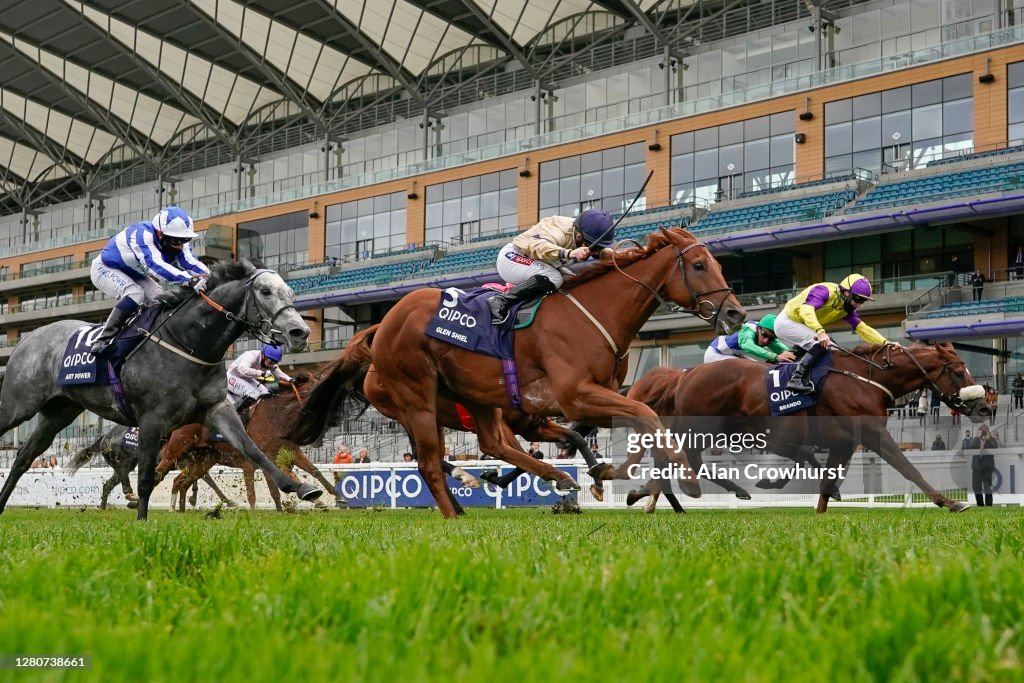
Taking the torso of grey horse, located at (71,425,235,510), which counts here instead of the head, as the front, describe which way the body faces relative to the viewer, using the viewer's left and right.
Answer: facing to the right of the viewer

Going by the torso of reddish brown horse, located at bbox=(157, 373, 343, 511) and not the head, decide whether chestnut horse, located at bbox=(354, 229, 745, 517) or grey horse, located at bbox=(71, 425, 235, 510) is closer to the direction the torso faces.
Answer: the chestnut horse

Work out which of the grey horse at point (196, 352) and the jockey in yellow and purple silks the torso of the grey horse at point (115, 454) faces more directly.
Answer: the jockey in yellow and purple silks

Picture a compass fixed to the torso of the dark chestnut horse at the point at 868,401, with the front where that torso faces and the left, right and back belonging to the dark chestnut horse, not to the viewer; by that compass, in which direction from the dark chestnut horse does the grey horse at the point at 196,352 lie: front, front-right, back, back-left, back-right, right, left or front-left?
back-right

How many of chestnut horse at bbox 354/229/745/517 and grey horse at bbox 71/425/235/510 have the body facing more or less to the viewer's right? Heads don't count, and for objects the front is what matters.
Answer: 2

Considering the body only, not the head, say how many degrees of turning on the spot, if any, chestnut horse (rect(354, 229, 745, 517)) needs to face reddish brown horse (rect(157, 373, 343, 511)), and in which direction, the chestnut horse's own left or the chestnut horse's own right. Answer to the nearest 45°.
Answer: approximately 135° to the chestnut horse's own left

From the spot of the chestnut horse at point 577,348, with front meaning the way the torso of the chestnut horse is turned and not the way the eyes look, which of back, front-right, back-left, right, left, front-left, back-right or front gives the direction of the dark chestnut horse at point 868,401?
front-left

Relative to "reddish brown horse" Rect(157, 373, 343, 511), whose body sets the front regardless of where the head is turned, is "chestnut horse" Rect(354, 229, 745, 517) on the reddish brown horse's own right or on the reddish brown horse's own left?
on the reddish brown horse's own right

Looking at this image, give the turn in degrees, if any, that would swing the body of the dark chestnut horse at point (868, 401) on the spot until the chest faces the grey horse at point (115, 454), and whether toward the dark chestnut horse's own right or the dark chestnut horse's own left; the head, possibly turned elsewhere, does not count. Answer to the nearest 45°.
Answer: approximately 180°

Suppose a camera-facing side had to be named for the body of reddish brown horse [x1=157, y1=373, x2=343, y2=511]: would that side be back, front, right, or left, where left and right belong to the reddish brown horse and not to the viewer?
right

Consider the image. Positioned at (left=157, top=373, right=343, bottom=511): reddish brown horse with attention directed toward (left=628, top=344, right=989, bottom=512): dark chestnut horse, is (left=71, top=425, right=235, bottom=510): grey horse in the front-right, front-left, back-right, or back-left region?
back-left

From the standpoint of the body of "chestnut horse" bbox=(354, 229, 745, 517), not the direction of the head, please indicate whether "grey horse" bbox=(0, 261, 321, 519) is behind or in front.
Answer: behind

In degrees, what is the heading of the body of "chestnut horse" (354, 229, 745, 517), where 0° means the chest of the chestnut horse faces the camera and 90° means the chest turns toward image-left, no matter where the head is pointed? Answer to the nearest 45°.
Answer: approximately 270°

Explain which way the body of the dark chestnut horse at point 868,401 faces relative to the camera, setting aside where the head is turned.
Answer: to the viewer's right
